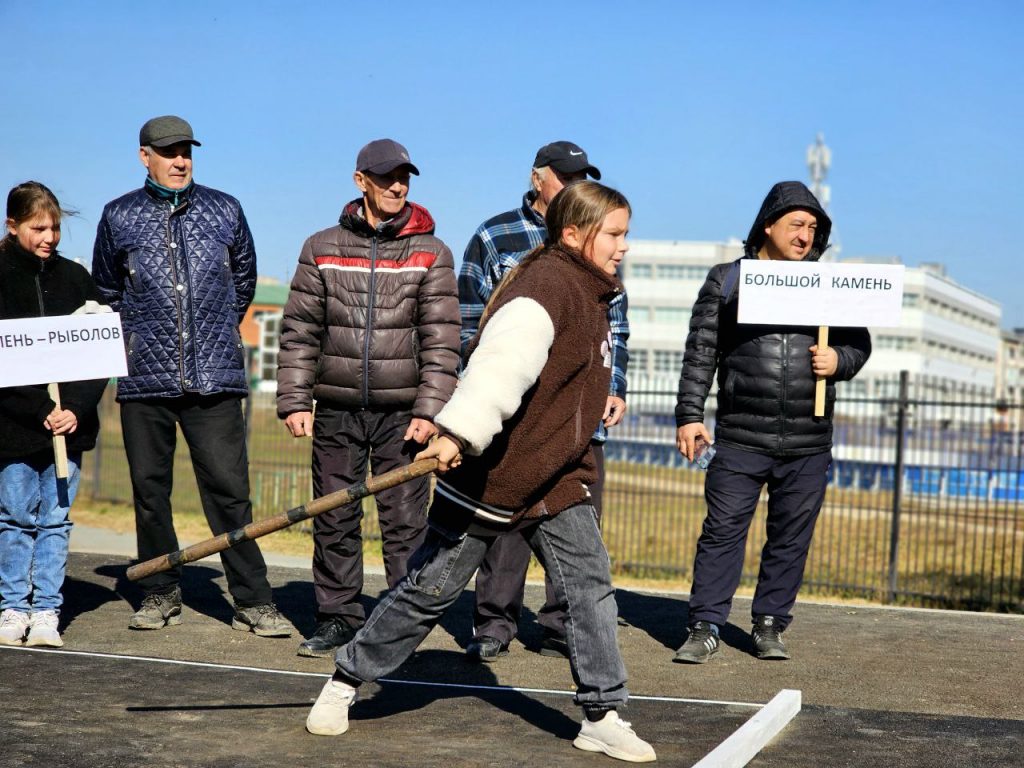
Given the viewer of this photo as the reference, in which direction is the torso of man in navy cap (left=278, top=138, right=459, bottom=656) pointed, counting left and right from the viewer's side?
facing the viewer

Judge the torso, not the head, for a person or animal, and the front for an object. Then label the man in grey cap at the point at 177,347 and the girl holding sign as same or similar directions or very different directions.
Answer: same or similar directions

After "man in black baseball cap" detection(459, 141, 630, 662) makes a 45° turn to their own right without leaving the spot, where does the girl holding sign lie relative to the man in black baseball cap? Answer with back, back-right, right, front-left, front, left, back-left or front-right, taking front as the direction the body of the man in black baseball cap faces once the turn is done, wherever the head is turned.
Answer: right

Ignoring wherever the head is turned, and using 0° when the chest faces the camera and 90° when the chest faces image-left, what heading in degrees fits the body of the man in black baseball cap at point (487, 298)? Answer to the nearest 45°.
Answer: approximately 315°

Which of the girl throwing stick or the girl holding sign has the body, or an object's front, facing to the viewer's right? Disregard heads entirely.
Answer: the girl throwing stick

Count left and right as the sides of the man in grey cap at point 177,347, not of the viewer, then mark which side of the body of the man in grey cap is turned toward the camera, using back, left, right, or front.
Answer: front

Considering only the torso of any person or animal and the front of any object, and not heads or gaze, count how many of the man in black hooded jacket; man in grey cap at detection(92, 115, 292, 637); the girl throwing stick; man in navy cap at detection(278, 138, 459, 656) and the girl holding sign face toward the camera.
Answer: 4

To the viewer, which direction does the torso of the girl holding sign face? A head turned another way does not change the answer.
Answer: toward the camera

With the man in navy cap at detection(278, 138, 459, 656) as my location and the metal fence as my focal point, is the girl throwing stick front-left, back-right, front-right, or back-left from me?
back-right

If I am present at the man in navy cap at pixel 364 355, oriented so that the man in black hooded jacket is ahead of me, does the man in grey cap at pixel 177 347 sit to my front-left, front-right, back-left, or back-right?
back-left

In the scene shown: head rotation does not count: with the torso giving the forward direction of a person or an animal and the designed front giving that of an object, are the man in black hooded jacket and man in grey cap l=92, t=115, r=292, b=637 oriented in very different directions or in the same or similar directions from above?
same or similar directions

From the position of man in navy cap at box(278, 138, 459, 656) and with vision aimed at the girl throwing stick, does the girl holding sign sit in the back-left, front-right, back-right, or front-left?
back-right

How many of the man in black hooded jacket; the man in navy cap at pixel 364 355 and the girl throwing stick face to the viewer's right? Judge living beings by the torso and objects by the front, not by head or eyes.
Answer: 1

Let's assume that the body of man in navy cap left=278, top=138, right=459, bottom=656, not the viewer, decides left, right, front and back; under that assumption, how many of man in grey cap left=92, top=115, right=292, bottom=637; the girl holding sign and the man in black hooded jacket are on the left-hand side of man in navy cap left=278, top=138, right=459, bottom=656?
1

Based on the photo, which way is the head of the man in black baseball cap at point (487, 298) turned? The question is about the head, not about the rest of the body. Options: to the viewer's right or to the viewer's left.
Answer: to the viewer's right

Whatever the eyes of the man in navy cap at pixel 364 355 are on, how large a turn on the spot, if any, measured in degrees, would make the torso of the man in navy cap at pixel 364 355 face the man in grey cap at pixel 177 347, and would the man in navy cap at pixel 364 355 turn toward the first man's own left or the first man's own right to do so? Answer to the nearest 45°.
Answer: approximately 135° to the first man's own right

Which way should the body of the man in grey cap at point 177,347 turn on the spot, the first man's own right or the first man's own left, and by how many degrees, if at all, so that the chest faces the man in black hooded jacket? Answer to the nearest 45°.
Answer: approximately 90° to the first man's own left
